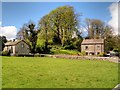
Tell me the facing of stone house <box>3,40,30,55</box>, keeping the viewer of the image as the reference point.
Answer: facing the viewer and to the left of the viewer

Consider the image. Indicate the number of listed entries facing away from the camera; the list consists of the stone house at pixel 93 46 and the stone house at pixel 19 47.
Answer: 0

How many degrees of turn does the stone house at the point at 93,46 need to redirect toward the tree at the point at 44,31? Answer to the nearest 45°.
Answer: approximately 45° to its right

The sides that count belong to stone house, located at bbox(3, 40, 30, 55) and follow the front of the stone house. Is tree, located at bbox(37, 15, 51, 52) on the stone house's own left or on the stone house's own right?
on the stone house's own left

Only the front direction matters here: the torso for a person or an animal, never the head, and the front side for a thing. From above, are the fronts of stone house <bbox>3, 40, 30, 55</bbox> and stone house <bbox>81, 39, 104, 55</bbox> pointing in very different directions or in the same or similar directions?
same or similar directions

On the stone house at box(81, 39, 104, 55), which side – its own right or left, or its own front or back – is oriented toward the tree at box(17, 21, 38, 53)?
right

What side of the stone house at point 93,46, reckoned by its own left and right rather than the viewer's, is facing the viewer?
front
